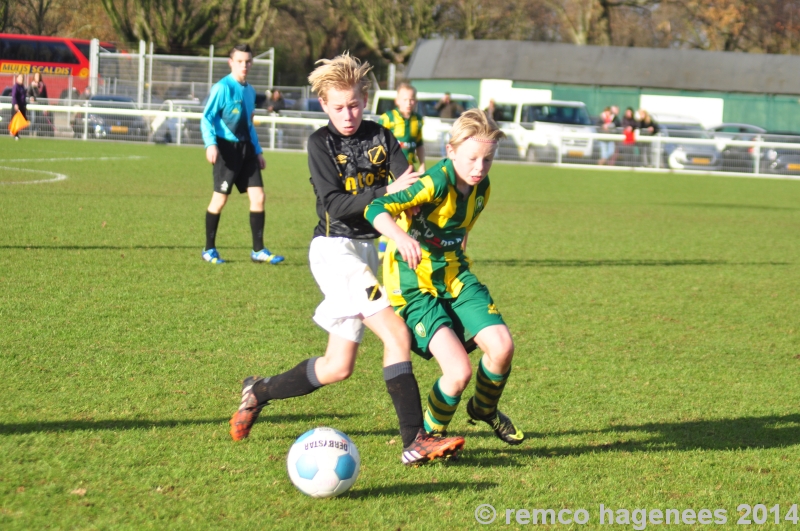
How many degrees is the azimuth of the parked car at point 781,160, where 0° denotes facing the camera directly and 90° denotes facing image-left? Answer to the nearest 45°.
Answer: approximately 0°

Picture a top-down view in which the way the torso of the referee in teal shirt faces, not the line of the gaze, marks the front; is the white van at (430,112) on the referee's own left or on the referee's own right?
on the referee's own left

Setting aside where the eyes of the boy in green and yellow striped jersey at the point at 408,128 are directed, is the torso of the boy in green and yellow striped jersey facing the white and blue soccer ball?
yes

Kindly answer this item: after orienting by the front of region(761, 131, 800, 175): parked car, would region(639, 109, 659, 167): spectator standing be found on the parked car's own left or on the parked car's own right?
on the parked car's own right

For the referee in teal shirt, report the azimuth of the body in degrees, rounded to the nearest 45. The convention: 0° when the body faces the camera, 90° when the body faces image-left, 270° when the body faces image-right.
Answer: approximately 315°

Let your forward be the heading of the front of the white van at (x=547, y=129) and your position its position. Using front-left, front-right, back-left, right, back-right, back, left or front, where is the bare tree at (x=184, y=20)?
back

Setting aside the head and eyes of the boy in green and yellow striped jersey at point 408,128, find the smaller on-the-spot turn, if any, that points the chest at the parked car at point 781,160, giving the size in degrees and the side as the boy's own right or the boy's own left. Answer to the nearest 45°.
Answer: approximately 135° to the boy's own left

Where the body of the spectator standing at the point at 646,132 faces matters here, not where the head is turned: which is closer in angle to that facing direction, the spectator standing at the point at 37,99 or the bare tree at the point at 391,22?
the spectator standing

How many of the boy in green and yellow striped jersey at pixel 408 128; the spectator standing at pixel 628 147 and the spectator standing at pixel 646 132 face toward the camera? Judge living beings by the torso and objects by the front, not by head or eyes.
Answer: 3

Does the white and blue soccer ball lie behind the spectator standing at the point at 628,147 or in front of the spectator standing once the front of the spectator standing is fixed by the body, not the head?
in front
